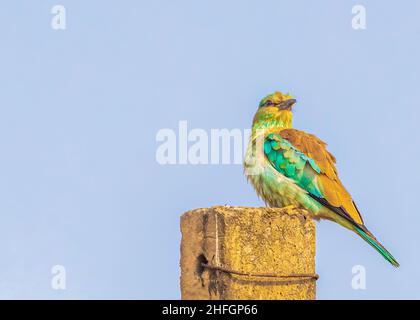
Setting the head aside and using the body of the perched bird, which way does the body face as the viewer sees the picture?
to the viewer's left
